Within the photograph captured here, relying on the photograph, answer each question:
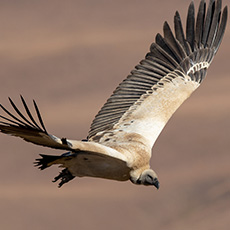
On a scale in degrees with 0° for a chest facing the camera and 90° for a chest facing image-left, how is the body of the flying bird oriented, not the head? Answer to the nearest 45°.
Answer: approximately 315°

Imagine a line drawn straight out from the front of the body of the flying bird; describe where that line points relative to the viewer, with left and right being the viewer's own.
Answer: facing the viewer and to the right of the viewer
